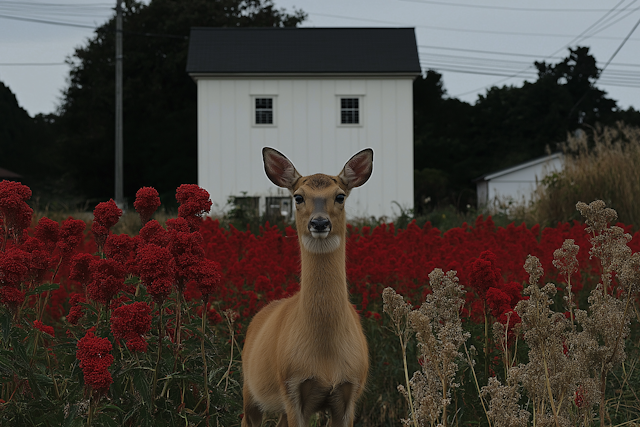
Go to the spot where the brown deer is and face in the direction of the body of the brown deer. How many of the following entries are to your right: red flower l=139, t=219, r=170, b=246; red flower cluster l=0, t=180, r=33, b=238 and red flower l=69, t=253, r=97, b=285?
3

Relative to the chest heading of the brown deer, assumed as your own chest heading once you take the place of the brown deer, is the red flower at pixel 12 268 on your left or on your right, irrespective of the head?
on your right

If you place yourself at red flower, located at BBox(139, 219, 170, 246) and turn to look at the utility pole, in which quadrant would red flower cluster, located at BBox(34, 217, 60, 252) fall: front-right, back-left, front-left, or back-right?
front-left

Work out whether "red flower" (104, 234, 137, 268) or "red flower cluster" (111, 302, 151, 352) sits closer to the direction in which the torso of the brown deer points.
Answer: the red flower cluster

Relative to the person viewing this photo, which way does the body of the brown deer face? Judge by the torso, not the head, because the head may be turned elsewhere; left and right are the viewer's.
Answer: facing the viewer

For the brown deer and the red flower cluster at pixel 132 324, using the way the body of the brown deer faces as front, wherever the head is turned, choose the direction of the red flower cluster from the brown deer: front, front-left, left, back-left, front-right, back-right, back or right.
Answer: front-right

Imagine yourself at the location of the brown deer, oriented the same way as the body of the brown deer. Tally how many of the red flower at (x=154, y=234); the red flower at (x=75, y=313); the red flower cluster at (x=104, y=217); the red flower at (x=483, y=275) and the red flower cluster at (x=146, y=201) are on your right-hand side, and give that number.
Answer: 4

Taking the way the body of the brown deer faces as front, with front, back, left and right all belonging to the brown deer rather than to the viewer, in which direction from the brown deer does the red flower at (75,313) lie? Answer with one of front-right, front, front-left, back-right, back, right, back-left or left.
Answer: right

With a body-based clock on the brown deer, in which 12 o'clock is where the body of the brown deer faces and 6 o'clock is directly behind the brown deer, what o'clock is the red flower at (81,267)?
The red flower is roughly at 3 o'clock from the brown deer.

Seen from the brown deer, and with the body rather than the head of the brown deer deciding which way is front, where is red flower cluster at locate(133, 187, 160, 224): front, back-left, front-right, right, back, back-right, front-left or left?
right

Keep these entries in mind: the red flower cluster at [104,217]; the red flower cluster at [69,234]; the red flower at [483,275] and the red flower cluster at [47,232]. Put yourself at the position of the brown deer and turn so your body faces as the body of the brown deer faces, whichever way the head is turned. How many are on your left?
1

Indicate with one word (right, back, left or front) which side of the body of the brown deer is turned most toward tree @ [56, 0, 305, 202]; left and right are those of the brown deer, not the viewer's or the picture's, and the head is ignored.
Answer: back

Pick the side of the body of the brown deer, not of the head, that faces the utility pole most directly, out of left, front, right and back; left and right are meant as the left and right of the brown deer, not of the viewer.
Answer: back

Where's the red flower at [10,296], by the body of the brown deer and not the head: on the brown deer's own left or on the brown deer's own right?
on the brown deer's own right
